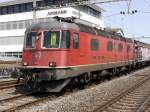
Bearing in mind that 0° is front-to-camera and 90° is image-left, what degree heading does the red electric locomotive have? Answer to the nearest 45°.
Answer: approximately 45°

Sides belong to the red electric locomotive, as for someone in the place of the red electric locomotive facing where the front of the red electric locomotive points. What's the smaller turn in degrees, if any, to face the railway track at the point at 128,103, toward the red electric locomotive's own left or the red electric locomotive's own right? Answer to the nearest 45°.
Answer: approximately 90° to the red electric locomotive's own left
